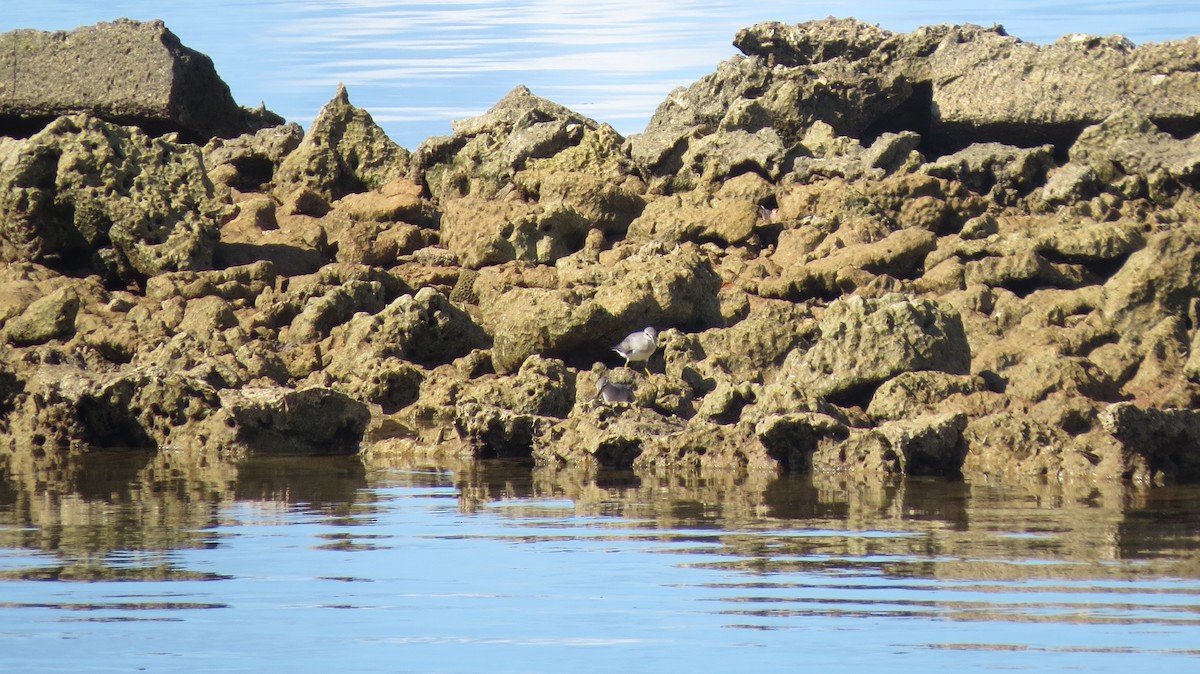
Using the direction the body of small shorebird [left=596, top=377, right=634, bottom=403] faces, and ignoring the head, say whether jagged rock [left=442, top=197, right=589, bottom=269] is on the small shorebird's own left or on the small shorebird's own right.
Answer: on the small shorebird's own right

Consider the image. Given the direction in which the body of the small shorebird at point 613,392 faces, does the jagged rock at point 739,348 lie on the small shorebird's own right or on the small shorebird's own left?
on the small shorebird's own right

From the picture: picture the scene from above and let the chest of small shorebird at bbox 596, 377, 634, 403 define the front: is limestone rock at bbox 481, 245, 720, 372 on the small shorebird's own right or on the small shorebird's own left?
on the small shorebird's own right

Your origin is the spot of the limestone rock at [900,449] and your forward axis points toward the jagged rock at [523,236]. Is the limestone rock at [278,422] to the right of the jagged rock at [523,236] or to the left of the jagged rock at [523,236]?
left

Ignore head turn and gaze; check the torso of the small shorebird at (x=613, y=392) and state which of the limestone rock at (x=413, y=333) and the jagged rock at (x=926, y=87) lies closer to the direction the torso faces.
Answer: the limestone rock

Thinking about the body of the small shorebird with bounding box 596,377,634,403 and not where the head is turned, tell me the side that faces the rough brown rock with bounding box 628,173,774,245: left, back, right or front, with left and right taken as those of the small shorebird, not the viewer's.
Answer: right

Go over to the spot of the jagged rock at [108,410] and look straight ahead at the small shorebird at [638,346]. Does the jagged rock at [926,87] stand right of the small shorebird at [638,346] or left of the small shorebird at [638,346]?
left

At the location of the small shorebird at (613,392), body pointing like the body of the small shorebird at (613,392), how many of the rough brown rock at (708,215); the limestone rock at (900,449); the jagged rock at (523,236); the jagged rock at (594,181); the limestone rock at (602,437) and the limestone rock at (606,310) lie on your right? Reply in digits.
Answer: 4

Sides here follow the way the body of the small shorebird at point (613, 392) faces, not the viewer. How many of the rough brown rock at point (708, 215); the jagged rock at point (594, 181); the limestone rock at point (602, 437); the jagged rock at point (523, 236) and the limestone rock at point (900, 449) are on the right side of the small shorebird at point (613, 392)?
3

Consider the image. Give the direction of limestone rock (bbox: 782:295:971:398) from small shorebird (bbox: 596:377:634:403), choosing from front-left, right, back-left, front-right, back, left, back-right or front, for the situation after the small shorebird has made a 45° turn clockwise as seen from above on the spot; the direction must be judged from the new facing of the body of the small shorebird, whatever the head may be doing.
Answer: back-right

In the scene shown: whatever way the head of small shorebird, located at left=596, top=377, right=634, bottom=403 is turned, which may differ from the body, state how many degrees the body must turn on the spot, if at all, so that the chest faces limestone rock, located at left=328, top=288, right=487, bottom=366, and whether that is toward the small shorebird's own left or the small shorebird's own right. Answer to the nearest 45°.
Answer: approximately 45° to the small shorebird's own right

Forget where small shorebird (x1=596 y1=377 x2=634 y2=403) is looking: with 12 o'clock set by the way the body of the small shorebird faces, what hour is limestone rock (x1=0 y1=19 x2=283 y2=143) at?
The limestone rock is roughly at 2 o'clock from the small shorebird.

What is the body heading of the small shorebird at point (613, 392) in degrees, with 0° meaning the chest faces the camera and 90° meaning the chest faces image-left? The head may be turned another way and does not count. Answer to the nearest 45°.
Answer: approximately 90°

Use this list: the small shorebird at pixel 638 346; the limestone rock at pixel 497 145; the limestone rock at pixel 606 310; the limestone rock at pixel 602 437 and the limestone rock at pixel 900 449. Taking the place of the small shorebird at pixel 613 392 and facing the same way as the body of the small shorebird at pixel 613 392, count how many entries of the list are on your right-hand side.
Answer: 3

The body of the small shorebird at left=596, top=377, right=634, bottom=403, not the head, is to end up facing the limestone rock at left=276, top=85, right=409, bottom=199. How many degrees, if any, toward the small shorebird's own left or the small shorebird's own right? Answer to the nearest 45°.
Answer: approximately 90° to the small shorebird's own right
